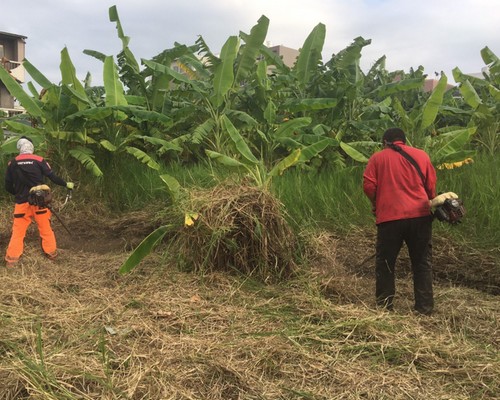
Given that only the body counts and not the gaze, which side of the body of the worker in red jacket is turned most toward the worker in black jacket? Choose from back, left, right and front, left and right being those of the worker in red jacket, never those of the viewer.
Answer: left

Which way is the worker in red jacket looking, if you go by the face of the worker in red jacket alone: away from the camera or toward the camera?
away from the camera

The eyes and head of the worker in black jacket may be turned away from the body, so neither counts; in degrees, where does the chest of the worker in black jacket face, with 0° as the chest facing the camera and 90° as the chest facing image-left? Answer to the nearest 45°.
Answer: approximately 180°

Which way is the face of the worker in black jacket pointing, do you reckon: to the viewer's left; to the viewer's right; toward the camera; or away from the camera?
away from the camera

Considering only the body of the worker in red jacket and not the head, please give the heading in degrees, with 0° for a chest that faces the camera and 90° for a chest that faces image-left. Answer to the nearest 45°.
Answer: approximately 180°

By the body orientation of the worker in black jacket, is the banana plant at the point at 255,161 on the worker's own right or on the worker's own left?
on the worker's own right

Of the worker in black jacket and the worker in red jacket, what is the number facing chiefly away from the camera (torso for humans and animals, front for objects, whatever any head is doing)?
2
